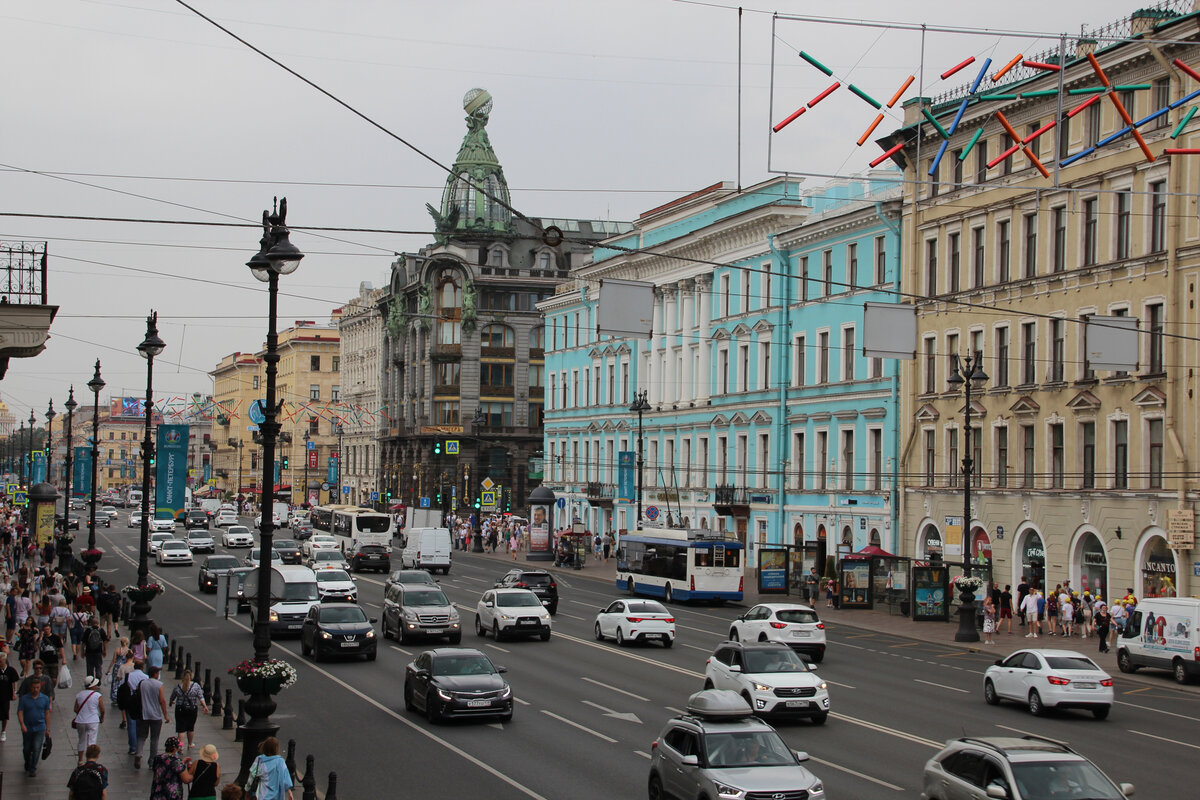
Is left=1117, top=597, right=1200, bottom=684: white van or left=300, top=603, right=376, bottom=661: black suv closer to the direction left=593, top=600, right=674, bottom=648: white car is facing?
the black suv

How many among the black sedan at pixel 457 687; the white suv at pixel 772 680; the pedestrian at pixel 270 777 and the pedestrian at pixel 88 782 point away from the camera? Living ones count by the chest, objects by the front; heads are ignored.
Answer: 2

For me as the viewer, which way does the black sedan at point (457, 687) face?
facing the viewer and to the right of the viewer

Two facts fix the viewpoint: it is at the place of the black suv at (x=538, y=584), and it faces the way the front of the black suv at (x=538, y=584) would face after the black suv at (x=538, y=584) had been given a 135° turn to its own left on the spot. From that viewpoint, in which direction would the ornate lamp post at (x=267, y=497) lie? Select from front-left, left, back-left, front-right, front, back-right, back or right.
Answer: front

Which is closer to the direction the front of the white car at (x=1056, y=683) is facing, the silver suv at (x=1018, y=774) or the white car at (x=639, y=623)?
the white car

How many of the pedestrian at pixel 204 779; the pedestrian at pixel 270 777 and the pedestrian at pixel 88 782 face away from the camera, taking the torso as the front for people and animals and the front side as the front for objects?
3

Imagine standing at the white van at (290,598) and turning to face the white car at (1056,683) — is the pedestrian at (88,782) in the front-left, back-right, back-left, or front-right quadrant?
front-right

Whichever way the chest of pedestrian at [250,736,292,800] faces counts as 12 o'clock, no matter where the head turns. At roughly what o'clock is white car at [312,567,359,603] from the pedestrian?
The white car is roughly at 12 o'clock from the pedestrian.

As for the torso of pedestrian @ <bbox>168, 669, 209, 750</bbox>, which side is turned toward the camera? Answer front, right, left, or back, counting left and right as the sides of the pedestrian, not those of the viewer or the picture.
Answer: back

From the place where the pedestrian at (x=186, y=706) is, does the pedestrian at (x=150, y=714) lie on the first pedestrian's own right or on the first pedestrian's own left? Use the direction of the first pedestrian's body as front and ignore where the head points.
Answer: on the first pedestrian's own left

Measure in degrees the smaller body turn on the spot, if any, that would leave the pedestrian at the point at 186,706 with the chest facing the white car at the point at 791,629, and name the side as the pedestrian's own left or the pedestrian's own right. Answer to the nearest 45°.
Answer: approximately 45° to the pedestrian's own right

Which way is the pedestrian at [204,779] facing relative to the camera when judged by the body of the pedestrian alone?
away from the camera

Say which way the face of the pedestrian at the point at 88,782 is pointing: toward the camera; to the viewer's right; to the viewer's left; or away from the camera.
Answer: away from the camera

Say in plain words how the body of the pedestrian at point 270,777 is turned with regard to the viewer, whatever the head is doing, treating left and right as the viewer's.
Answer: facing away from the viewer

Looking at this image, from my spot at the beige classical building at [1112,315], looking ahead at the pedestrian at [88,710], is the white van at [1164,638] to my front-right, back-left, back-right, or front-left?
front-left

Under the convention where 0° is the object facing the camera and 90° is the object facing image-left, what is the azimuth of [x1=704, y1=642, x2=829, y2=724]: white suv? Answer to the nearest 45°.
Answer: approximately 315°
